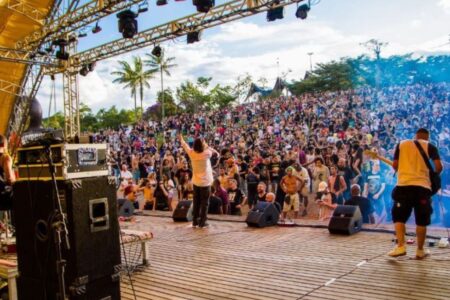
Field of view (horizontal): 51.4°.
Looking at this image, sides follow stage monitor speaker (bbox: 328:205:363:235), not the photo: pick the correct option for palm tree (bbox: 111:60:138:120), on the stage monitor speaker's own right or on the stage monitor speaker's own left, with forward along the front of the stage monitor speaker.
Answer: on the stage monitor speaker's own right

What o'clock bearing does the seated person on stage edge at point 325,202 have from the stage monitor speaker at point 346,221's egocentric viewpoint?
The seated person on stage edge is roughly at 4 o'clock from the stage monitor speaker.

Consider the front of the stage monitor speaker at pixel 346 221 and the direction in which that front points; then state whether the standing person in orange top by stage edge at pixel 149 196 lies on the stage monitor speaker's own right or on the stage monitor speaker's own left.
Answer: on the stage monitor speaker's own right

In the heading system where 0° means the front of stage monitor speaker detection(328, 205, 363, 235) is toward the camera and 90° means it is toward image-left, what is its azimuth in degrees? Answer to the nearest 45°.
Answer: approximately 45°

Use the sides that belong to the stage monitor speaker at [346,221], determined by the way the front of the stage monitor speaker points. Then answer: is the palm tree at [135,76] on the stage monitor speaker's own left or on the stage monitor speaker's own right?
on the stage monitor speaker's own right

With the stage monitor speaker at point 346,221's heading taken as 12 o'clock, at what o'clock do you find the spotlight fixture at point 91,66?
The spotlight fixture is roughly at 3 o'clock from the stage monitor speaker.
